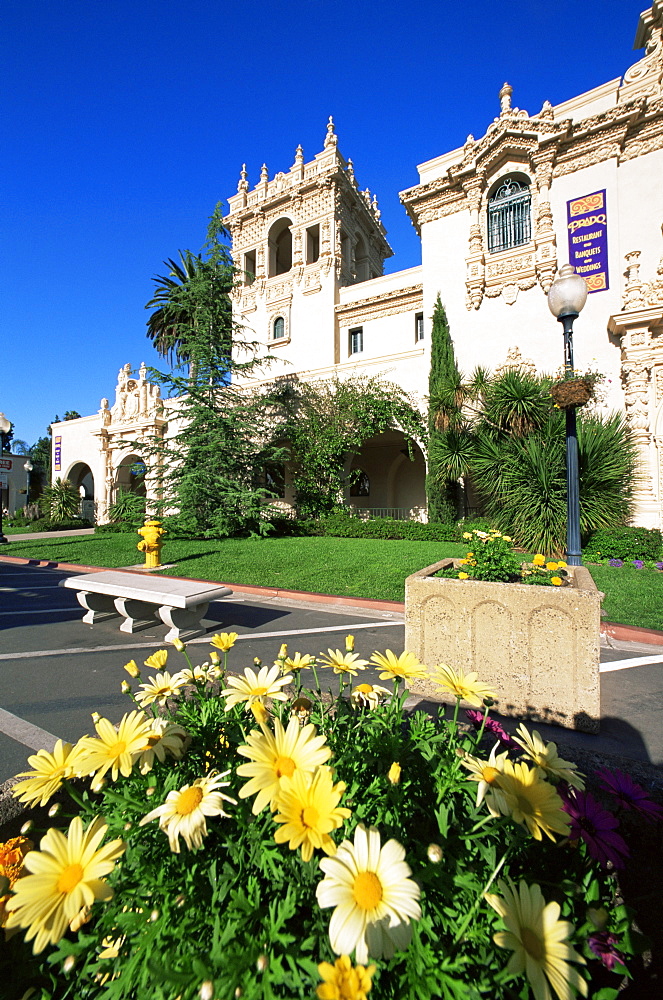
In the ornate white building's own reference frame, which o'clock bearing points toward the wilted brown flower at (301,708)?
The wilted brown flower is roughly at 11 o'clock from the ornate white building.

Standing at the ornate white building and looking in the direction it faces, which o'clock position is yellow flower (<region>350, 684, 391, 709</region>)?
The yellow flower is roughly at 11 o'clock from the ornate white building.

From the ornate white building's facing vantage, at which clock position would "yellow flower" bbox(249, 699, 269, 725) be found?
The yellow flower is roughly at 11 o'clock from the ornate white building.

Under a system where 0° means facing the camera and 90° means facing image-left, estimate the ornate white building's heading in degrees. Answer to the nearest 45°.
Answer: approximately 45°

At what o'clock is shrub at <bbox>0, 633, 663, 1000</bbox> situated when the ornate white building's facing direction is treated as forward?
The shrub is roughly at 11 o'clock from the ornate white building.
